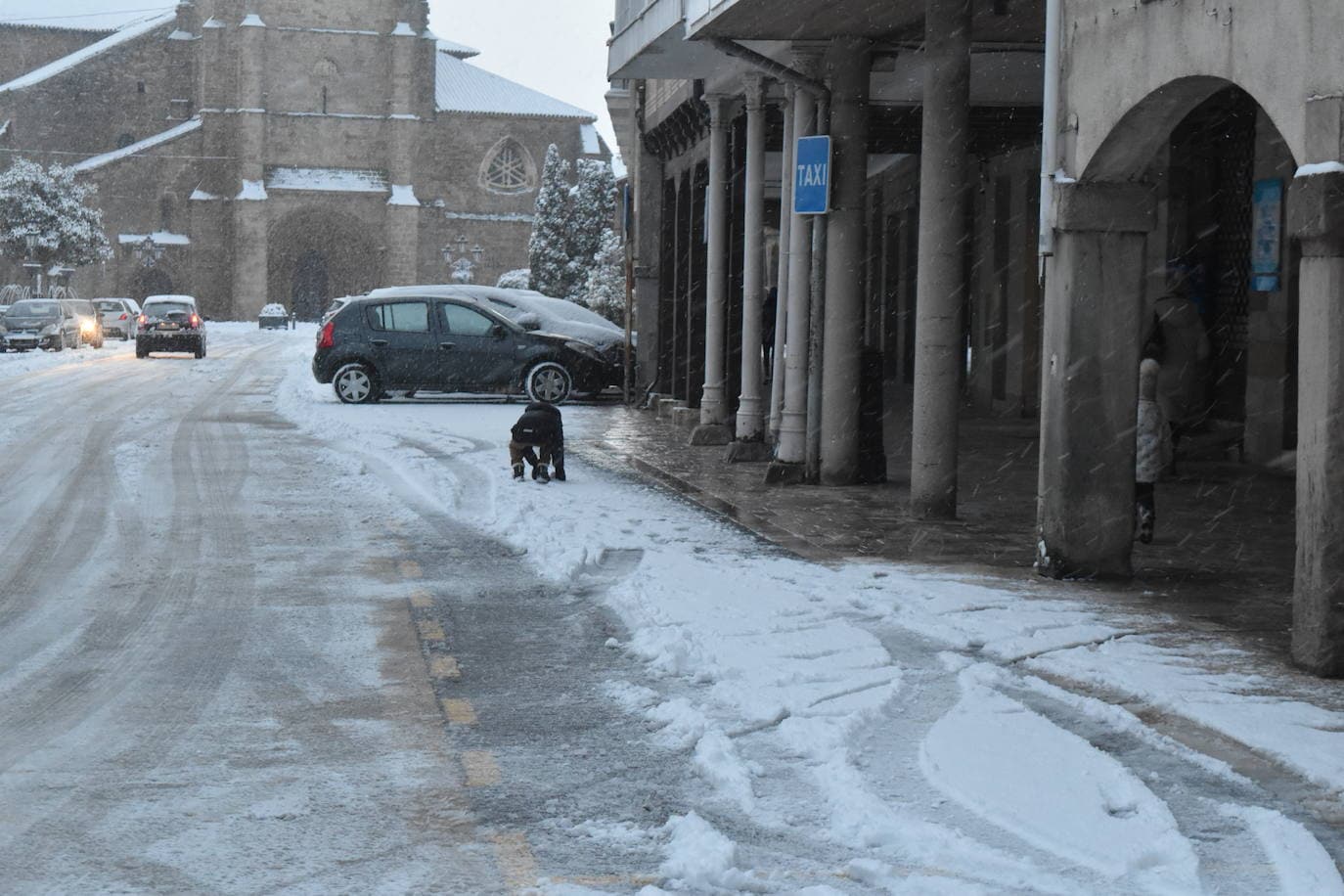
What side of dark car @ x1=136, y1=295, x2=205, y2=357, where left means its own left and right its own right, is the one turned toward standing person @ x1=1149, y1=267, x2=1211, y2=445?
back

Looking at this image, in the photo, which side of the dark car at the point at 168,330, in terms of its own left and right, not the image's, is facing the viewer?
back

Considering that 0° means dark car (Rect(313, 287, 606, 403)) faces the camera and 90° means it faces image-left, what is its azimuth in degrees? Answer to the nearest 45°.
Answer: approximately 270°

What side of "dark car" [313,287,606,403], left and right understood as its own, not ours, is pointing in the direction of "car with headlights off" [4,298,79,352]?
left

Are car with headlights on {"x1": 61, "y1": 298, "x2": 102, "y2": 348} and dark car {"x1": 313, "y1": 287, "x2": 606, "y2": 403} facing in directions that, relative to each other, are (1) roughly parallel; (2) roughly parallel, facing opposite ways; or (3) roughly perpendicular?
roughly perpendicular

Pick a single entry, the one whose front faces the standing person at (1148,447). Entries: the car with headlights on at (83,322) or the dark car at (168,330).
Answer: the car with headlights on

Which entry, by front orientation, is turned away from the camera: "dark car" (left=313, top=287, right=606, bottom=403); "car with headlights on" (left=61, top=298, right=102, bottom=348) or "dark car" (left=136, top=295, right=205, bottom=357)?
"dark car" (left=136, top=295, right=205, bottom=357)

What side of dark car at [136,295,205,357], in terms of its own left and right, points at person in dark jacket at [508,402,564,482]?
back

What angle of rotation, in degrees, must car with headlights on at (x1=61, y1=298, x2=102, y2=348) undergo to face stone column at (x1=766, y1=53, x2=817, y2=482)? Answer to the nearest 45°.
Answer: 0° — it already faces it

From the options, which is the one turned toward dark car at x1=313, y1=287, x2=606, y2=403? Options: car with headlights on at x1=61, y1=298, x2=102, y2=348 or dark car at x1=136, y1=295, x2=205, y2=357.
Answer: the car with headlights on

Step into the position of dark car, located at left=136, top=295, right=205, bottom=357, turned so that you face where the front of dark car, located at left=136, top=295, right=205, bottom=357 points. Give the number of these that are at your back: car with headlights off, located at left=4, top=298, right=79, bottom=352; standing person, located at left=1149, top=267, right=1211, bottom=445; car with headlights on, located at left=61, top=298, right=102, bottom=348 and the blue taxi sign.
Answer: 2

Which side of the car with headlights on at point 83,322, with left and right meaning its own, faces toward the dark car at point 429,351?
front

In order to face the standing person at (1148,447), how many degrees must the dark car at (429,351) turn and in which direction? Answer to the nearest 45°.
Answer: approximately 90° to its right

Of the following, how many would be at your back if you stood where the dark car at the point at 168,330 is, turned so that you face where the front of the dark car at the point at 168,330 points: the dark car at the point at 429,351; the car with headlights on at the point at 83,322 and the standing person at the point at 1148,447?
2

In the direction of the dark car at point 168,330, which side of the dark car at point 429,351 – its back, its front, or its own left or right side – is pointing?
left

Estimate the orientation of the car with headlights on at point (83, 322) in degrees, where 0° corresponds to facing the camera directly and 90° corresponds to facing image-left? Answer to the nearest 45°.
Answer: approximately 0°

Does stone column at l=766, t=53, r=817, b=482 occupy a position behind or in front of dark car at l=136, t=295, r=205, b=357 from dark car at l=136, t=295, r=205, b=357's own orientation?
behind

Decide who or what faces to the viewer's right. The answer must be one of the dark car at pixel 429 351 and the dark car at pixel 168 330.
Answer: the dark car at pixel 429 351

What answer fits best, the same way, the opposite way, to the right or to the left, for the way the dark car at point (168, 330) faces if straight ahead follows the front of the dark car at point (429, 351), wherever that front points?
to the left

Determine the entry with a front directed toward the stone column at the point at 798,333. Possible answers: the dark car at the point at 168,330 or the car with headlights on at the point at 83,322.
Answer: the car with headlights on
